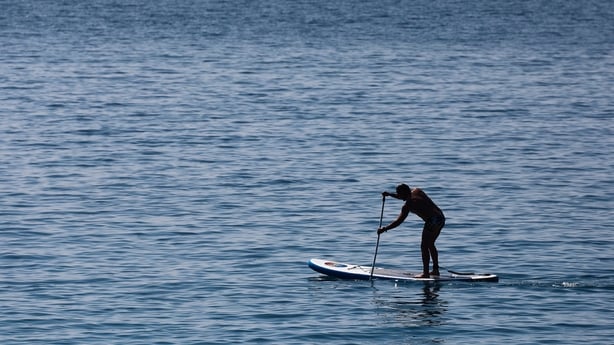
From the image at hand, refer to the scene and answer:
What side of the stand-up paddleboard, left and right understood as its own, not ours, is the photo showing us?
left

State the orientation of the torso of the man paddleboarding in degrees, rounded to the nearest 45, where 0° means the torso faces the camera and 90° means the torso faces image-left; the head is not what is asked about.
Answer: approximately 90°
